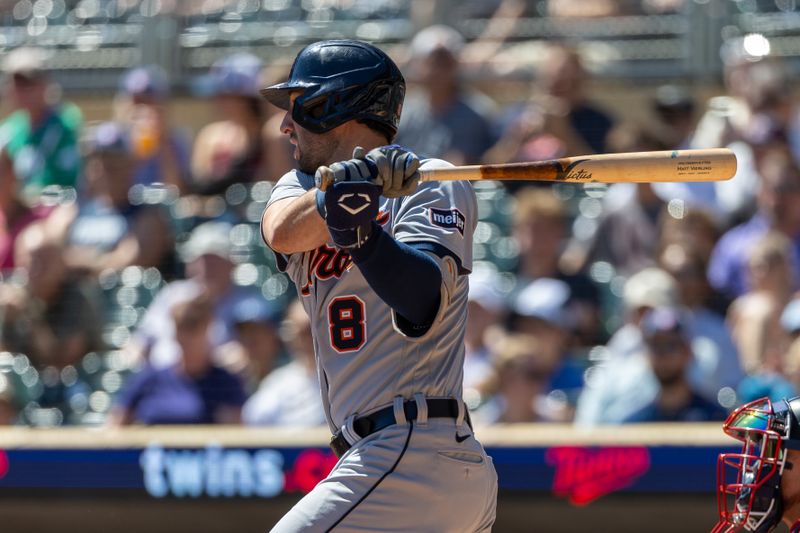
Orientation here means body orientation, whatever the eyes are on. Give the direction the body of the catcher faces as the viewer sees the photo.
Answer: to the viewer's left

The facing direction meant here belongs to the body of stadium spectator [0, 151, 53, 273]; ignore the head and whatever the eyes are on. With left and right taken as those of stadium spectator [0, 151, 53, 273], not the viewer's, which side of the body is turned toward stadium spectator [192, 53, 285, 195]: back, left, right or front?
left

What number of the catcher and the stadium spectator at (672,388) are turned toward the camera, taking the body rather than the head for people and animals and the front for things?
1

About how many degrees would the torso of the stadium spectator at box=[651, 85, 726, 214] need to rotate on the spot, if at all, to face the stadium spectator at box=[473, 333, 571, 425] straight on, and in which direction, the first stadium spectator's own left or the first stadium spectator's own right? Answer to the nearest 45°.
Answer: approximately 45° to the first stadium spectator's own right

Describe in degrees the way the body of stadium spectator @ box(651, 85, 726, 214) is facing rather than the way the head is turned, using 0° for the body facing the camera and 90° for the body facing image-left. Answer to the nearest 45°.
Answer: approximately 0°

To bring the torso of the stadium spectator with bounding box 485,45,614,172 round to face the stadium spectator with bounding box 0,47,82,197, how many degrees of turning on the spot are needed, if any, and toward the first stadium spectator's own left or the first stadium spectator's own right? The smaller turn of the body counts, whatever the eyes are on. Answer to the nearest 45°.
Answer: approximately 90° to the first stadium spectator's own right

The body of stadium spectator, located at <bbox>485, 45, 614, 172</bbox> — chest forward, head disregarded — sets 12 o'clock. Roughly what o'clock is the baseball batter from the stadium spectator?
The baseball batter is roughly at 12 o'clock from the stadium spectator.

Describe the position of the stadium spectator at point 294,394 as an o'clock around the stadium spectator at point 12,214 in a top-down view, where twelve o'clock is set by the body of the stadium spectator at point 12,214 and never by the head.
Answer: the stadium spectator at point 294,394 is roughly at 11 o'clock from the stadium spectator at point 12,214.
